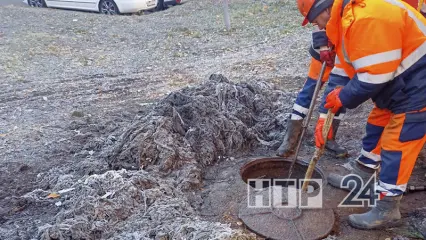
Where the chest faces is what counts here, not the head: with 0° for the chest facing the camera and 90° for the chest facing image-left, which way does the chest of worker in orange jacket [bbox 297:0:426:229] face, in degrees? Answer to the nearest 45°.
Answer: approximately 90°

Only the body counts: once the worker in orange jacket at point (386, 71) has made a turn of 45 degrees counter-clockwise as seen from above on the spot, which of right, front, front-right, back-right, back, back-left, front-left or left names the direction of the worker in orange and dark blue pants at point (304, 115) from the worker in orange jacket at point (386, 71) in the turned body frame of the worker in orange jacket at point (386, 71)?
right

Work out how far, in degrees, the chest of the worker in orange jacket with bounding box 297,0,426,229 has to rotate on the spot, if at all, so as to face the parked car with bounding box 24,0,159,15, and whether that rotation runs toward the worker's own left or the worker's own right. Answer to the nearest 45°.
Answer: approximately 45° to the worker's own right
